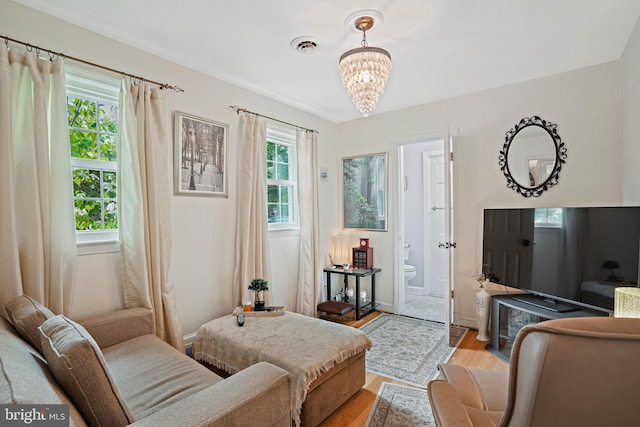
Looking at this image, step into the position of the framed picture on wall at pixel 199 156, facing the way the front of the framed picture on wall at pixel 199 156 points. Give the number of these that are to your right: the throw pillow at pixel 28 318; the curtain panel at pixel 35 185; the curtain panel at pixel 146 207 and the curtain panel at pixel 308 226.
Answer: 3

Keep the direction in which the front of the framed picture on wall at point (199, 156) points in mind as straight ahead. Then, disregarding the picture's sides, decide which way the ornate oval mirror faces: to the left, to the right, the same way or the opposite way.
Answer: to the right

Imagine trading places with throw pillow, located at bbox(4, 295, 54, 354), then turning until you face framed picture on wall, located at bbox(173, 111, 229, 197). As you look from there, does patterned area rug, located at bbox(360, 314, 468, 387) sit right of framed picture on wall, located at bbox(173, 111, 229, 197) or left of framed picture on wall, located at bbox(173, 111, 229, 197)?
right

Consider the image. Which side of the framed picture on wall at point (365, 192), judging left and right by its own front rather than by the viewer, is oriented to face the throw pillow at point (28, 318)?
front

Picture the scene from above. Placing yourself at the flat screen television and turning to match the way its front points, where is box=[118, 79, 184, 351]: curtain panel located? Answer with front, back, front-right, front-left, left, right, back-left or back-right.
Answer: front

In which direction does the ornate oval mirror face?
toward the camera

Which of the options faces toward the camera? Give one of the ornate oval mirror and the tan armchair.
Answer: the ornate oval mirror

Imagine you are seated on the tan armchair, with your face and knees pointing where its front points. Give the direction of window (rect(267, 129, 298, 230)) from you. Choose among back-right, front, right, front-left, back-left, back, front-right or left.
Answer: front

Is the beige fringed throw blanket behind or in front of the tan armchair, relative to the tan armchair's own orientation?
in front

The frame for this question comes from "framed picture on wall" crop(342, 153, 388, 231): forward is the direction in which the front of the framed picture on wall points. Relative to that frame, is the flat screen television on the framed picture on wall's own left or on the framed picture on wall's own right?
on the framed picture on wall's own left

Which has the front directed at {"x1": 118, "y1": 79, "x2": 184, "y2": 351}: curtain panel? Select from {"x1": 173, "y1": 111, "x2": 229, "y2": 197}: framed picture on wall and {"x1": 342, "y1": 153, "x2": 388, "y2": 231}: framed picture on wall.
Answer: {"x1": 342, "y1": 153, "x2": 388, "y2": 231}: framed picture on wall

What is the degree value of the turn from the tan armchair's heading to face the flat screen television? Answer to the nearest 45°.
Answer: approximately 45° to its right

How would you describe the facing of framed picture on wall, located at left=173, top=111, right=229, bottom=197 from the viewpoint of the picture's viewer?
facing the viewer and to the right of the viewer

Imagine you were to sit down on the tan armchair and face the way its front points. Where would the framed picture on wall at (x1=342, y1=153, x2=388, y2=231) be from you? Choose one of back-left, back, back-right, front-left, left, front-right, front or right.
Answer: front

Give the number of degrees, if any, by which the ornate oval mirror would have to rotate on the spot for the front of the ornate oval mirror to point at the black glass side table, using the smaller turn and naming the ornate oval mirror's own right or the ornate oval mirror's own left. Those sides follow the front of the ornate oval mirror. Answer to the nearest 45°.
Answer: approximately 90° to the ornate oval mirror's own right

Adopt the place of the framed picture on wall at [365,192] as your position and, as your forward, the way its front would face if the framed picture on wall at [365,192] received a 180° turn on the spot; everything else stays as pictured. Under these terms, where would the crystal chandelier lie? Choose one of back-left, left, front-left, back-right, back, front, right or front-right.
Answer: back-right

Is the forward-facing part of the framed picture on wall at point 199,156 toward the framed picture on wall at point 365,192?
no

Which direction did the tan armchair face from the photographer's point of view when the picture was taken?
facing away from the viewer and to the left of the viewer

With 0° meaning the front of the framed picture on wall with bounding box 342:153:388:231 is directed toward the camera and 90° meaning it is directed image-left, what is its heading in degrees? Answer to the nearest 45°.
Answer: approximately 45°

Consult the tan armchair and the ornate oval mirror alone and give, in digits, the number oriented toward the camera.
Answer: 1

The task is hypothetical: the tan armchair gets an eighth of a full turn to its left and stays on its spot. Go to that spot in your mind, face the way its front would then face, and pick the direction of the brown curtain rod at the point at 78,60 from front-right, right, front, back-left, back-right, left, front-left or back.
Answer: front
